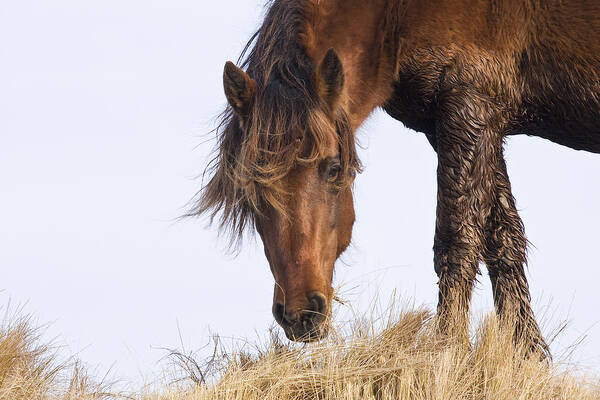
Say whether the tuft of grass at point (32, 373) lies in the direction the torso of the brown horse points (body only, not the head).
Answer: yes

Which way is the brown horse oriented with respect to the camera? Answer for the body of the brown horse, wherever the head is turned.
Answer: to the viewer's left
